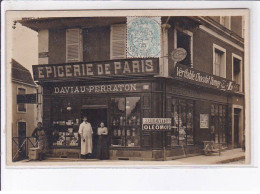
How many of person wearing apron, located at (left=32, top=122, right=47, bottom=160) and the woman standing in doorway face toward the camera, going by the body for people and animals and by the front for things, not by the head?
2

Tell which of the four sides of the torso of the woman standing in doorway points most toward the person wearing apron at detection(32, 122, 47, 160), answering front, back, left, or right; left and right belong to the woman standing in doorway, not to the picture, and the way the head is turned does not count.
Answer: right

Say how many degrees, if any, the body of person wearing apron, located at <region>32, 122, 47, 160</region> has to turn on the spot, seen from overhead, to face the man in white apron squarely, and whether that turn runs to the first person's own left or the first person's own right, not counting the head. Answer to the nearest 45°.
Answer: approximately 90° to the first person's own left

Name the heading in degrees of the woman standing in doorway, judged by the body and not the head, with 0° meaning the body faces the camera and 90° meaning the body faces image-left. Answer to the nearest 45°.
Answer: approximately 0°

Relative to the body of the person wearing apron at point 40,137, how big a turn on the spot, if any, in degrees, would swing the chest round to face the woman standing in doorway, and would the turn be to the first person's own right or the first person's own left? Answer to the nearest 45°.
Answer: approximately 90° to the first person's own left
